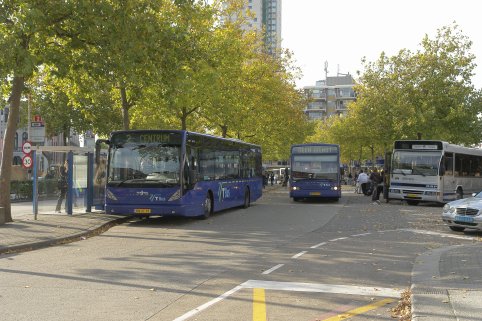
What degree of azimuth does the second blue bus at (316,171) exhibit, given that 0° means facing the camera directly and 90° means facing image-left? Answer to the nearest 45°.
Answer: approximately 0°

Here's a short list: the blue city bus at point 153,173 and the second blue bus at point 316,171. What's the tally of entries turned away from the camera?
0

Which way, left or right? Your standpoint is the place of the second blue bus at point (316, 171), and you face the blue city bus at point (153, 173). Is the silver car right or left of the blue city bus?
left

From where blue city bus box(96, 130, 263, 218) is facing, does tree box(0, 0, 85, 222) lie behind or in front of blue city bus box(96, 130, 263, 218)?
in front

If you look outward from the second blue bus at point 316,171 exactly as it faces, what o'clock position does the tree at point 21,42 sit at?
The tree is roughly at 1 o'clock from the second blue bus.

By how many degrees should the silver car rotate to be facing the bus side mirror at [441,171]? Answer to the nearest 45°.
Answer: approximately 135° to its right

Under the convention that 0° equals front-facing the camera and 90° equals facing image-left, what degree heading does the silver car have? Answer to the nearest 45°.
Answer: approximately 45°

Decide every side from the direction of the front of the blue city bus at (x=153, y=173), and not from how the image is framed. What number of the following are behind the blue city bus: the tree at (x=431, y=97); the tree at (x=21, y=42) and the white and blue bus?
2

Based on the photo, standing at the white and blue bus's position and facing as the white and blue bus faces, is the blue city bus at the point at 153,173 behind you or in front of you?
in front

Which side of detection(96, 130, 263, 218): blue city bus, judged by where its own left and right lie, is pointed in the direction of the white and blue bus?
back
